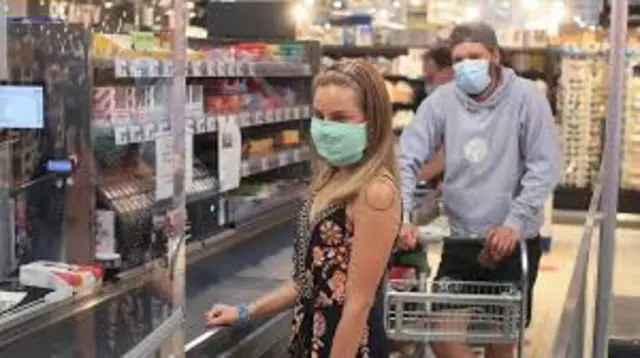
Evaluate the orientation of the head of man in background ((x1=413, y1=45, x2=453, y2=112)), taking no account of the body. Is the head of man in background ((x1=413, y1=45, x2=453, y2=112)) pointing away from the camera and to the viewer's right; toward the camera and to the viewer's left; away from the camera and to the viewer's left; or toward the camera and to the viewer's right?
toward the camera and to the viewer's left

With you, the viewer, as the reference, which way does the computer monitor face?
facing the viewer

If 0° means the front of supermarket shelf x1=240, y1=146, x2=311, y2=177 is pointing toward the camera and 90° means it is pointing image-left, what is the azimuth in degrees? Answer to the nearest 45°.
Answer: approximately 315°

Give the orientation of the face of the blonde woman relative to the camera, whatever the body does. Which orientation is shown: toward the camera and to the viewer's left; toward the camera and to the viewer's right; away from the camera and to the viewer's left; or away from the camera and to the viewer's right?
toward the camera and to the viewer's left

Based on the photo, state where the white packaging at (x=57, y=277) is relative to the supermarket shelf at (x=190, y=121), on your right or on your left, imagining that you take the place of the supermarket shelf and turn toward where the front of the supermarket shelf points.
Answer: on your right

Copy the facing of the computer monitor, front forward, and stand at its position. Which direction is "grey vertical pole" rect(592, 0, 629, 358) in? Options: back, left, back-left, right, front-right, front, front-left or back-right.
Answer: left

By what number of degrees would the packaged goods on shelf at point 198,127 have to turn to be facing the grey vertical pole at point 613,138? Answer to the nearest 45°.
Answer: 0° — it already faces it

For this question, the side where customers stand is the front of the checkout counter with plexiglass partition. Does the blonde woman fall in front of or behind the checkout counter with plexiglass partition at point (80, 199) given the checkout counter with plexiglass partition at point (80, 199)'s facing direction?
in front

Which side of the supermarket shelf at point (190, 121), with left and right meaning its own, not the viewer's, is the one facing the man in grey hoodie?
front

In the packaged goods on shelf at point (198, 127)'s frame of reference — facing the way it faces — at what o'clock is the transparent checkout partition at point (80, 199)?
The transparent checkout partition is roughly at 2 o'clock from the packaged goods on shelf.

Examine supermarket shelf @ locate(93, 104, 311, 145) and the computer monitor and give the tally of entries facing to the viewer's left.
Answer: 0

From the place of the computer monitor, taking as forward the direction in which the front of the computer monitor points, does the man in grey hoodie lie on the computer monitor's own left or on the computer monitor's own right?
on the computer monitor's own left

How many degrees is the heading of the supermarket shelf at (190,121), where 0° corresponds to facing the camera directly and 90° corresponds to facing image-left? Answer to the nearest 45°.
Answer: approximately 315°

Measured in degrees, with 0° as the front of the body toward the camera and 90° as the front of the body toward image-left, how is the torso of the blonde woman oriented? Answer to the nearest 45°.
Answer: approximately 45°

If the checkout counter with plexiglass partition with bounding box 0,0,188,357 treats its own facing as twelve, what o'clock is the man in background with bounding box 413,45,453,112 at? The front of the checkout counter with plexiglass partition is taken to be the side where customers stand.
The man in background is roughly at 9 o'clock from the checkout counter with plexiglass partition.

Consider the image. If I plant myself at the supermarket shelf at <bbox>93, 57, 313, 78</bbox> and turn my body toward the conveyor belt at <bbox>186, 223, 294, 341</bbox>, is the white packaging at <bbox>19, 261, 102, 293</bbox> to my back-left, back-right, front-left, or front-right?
front-right
